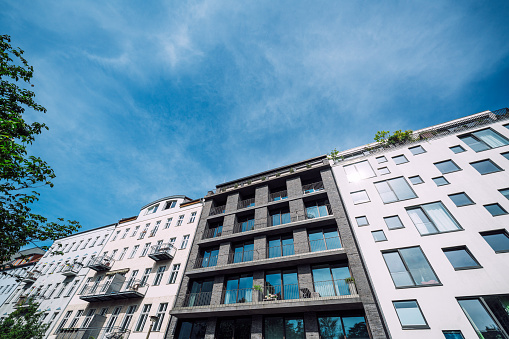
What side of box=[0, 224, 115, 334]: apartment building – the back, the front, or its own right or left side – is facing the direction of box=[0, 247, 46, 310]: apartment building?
right

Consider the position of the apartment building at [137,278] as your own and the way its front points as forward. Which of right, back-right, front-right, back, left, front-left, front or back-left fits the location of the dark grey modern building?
left

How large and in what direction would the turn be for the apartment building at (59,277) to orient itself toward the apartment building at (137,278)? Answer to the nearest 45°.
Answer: approximately 45° to its left

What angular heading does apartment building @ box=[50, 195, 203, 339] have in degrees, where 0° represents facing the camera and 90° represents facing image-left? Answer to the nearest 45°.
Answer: approximately 45°

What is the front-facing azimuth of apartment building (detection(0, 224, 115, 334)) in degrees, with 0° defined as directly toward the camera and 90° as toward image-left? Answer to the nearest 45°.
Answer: approximately 45°

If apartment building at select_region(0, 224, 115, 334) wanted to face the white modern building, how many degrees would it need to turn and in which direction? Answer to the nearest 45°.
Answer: approximately 90° to its left

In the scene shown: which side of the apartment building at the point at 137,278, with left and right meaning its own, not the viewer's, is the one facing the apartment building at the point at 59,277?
right

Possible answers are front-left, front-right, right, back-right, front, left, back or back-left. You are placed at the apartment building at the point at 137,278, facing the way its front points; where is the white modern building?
left

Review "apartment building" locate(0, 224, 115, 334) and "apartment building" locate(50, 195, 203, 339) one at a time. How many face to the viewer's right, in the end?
0

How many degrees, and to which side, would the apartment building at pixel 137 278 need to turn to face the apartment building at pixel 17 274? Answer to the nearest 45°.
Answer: approximately 90° to its right

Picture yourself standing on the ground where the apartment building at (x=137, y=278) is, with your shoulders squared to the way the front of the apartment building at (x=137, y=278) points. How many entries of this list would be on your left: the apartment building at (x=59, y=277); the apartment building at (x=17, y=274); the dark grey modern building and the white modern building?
2

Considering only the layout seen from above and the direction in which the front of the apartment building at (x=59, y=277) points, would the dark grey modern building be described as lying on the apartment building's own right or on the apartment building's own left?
on the apartment building's own left
